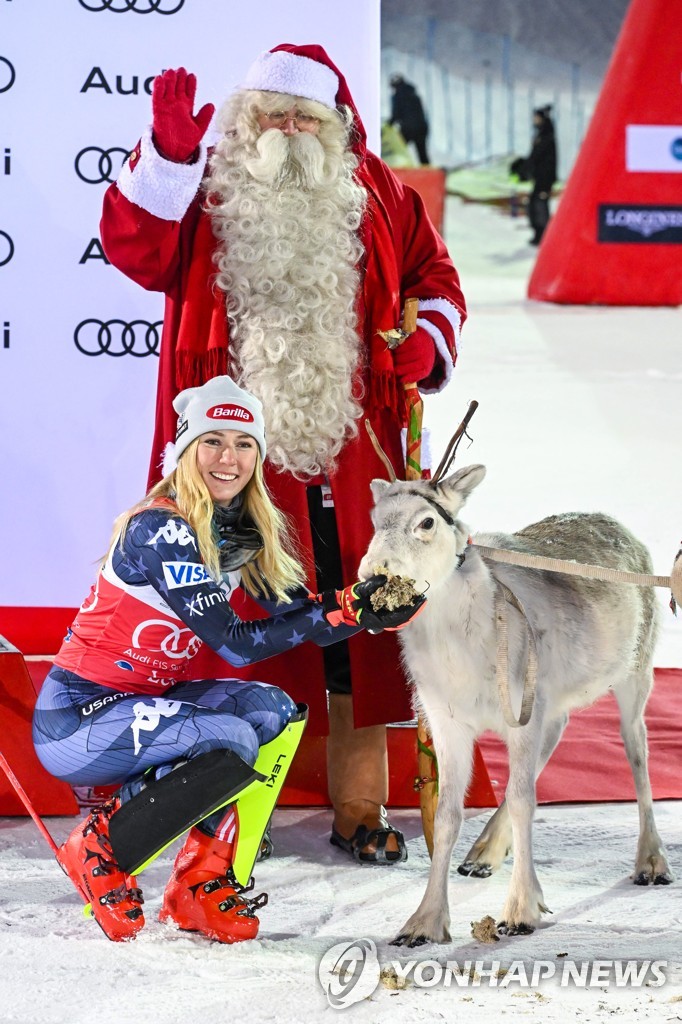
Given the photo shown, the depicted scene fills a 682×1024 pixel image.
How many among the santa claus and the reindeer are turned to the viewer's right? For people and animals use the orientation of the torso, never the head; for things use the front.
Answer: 0

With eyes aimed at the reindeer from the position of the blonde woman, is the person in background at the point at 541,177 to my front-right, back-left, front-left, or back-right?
front-left

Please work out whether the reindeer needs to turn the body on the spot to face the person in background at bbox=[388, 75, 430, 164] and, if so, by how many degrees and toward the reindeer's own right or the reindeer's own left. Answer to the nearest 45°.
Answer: approximately 135° to the reindeer's own right

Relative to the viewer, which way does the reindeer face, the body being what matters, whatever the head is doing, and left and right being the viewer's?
facing the viewer and to the left of the viewer

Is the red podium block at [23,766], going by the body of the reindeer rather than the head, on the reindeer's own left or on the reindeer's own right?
on the reindeer's own right

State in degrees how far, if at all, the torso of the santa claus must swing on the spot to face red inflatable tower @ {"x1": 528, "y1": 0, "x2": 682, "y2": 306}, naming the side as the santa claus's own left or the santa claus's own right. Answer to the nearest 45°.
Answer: approximately 180°

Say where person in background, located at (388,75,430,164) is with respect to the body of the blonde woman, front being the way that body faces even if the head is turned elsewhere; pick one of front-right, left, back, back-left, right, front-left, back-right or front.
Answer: back-left

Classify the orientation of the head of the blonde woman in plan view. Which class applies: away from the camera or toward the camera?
toward the camera

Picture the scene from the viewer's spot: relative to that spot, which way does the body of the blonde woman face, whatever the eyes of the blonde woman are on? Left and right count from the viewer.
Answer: facing the viewer and to the right of the viewer

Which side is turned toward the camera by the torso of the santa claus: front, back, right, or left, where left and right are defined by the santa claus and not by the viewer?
front

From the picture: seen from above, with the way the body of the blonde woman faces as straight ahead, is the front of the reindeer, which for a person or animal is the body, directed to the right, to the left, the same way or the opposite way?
to the right
